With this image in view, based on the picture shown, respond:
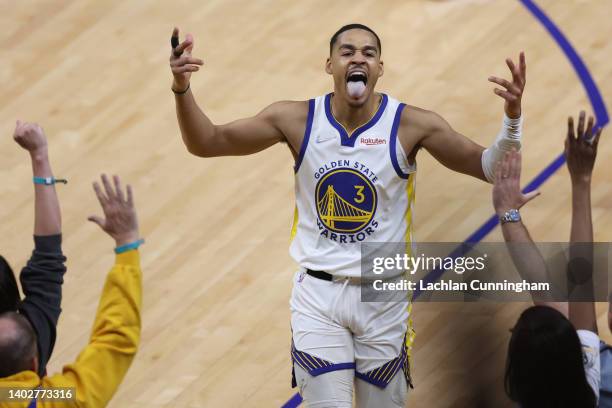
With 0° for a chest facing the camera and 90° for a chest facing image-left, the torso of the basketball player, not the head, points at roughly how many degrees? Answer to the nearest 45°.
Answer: approximately 0°
